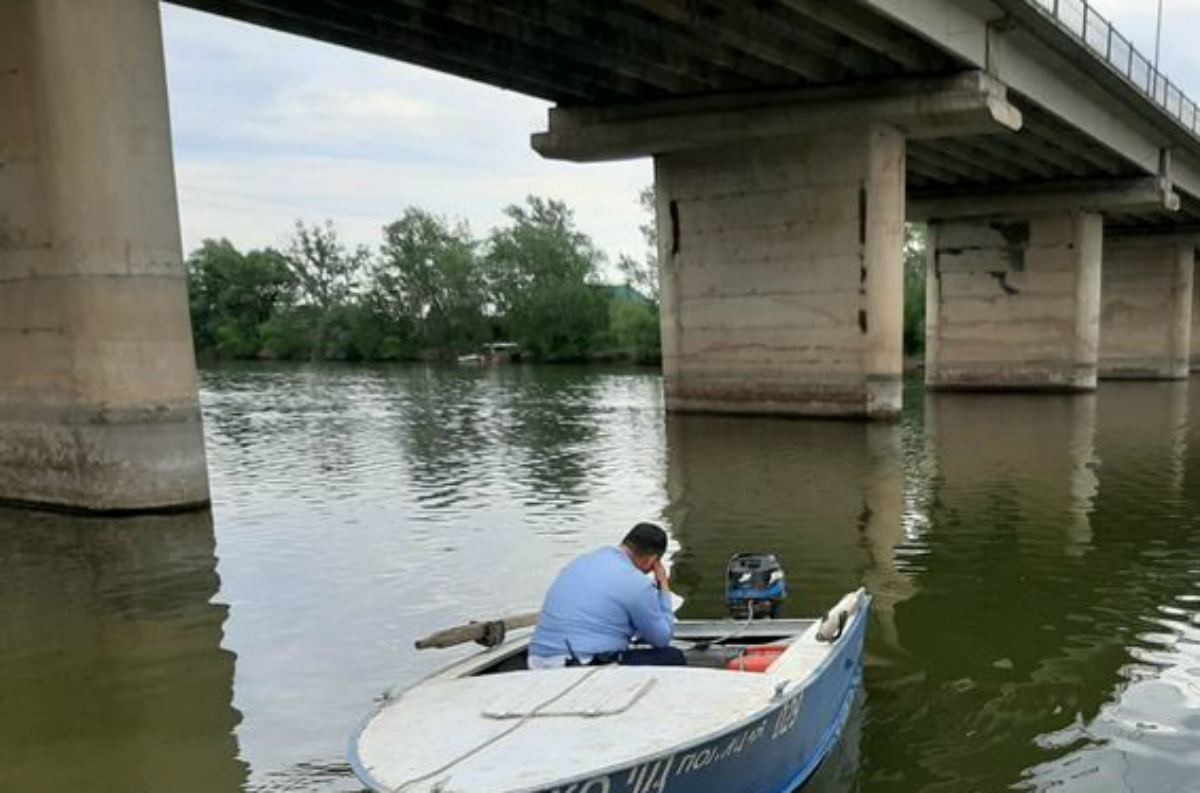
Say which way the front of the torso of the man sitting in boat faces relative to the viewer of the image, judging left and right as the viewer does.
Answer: facing away from the viewer and to the right of the viewer

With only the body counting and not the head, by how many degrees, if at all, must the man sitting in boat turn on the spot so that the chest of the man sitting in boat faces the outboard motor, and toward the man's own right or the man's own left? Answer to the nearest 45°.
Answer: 0° — they already face it

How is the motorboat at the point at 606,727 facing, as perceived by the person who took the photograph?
facing the viewer and to the left of the viewer
